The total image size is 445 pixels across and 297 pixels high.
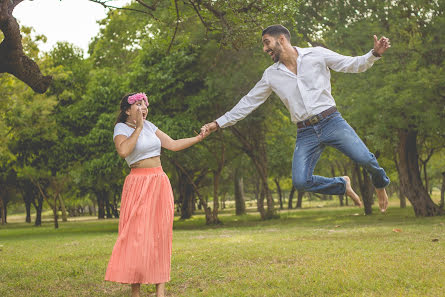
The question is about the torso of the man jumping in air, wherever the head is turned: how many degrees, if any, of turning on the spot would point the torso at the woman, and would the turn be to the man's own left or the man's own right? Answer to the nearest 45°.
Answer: approximately 90° to the man's own right

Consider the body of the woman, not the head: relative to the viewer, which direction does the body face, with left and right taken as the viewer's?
facing the viewer and to the right of the viewer

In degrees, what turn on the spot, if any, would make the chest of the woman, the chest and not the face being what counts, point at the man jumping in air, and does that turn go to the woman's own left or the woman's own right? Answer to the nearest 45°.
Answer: approximately 45° to the woman's own left

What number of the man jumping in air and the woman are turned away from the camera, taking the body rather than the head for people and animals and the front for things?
0

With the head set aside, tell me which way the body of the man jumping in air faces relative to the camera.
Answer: toward the camera
